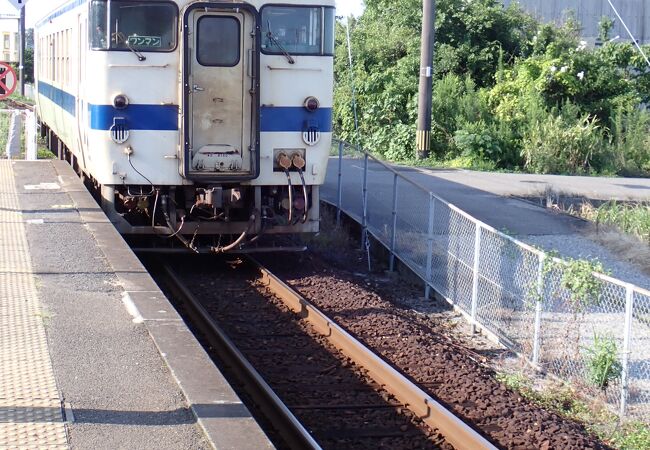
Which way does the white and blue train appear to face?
toward the camera

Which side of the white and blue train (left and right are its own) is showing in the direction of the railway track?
front

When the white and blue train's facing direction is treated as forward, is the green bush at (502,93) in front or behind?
behind

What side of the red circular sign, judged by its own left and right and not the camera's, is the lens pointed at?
front

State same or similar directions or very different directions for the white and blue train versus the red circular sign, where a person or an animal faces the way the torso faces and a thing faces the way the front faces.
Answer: same or similar directions

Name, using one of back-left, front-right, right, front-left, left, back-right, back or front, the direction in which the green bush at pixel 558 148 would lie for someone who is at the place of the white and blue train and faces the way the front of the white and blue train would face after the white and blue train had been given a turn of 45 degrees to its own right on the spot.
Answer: back

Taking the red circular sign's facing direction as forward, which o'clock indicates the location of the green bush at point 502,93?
The green bush is roughly at 8 o'clock from the red circular sign.

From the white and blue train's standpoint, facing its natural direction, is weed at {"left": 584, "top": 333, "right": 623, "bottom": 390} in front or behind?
in front

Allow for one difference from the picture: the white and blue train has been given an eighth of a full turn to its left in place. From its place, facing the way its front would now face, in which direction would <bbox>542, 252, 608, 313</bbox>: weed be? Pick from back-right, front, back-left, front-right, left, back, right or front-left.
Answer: front

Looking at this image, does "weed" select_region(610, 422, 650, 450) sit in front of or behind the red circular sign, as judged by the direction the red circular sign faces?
in front

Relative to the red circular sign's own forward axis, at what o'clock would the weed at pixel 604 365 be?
The weed is roughly at 11 o'clock from the red circular sign.

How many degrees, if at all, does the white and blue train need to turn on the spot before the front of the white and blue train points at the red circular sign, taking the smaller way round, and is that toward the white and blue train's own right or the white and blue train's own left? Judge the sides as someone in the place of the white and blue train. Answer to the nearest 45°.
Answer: approximately 135° to the white and blue train's own right

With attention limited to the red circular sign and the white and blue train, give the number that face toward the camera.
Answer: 2

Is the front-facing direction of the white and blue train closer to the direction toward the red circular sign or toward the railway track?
the railway track
